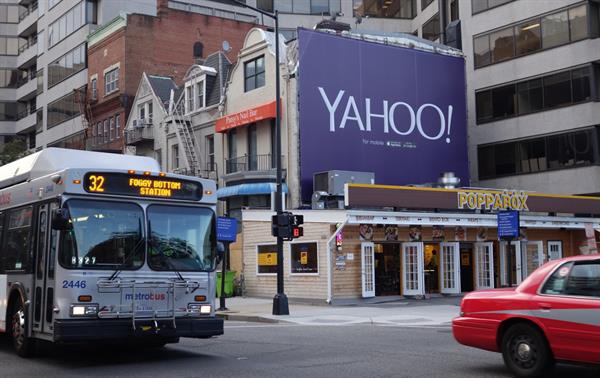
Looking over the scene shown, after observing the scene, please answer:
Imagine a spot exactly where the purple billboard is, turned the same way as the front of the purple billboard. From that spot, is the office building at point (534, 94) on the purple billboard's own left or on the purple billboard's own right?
on the purple billboard's own left

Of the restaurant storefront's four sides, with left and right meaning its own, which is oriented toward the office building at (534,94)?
left

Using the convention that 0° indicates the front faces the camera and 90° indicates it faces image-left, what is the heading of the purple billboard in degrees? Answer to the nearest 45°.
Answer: approximately 315°

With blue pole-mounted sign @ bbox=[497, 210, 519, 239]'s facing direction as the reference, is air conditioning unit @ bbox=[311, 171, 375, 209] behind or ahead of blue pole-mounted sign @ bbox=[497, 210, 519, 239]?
behind

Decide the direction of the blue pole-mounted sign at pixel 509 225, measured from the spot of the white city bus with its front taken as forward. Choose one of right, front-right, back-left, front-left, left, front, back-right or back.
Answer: left

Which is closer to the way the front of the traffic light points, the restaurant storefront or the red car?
the red car

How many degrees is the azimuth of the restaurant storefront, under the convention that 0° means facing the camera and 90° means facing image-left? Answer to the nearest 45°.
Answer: approximately 315°

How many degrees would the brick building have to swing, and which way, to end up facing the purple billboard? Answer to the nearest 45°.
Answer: approximately 90° to its left

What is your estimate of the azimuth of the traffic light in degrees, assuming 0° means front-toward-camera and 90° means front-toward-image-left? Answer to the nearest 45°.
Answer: approximately 315°
